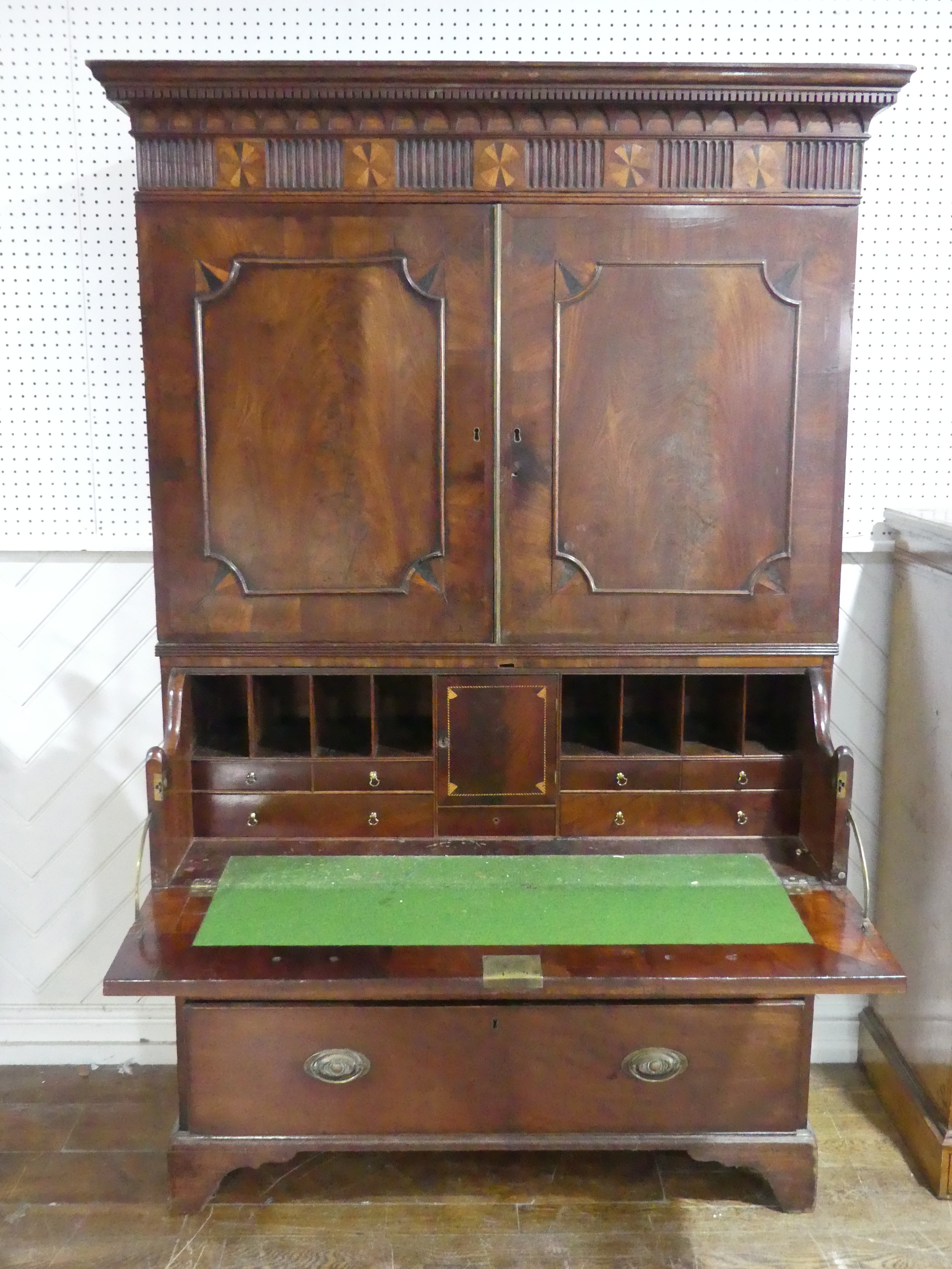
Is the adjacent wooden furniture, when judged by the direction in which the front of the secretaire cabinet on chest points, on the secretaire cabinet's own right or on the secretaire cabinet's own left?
on the secretaire cabinet's own left

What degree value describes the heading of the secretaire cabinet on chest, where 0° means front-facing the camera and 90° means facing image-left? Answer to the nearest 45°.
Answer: approximately 0°
